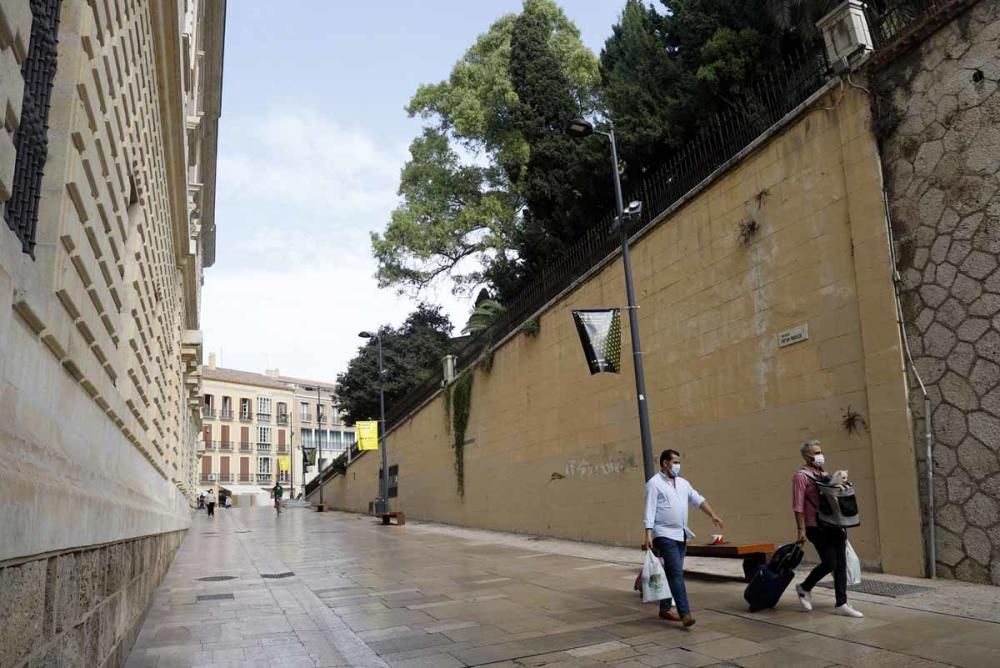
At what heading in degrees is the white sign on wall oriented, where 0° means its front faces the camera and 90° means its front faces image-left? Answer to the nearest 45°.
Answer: approximately 45°

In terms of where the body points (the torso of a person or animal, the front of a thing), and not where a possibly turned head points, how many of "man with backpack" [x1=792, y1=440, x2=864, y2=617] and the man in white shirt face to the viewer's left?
0

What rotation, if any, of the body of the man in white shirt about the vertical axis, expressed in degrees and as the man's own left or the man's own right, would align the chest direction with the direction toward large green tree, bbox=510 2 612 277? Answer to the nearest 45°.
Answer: approximately 135° to the man's own left

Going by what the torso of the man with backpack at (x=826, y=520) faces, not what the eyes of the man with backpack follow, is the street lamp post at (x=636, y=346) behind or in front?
behind

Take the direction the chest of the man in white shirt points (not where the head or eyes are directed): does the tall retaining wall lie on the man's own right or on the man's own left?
on the man's own left

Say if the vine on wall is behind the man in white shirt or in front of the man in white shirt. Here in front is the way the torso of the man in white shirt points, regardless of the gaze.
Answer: behind

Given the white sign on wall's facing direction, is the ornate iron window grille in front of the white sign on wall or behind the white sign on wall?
in front

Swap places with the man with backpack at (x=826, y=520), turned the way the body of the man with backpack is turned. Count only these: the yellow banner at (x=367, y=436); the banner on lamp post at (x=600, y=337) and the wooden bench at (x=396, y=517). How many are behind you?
3
